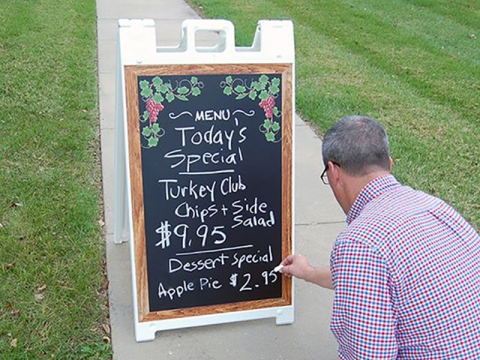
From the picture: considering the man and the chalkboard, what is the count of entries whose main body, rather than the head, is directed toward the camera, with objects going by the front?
1

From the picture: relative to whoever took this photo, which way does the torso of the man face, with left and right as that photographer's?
facing away from the viewer and to the left of the viewer

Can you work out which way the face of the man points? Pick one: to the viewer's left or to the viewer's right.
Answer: to the viewer's left

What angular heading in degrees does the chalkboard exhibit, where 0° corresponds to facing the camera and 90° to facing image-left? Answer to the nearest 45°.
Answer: approximately 0°

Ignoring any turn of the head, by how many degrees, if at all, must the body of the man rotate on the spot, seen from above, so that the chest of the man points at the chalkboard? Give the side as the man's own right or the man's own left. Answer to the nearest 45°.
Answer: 0° — they already face it
